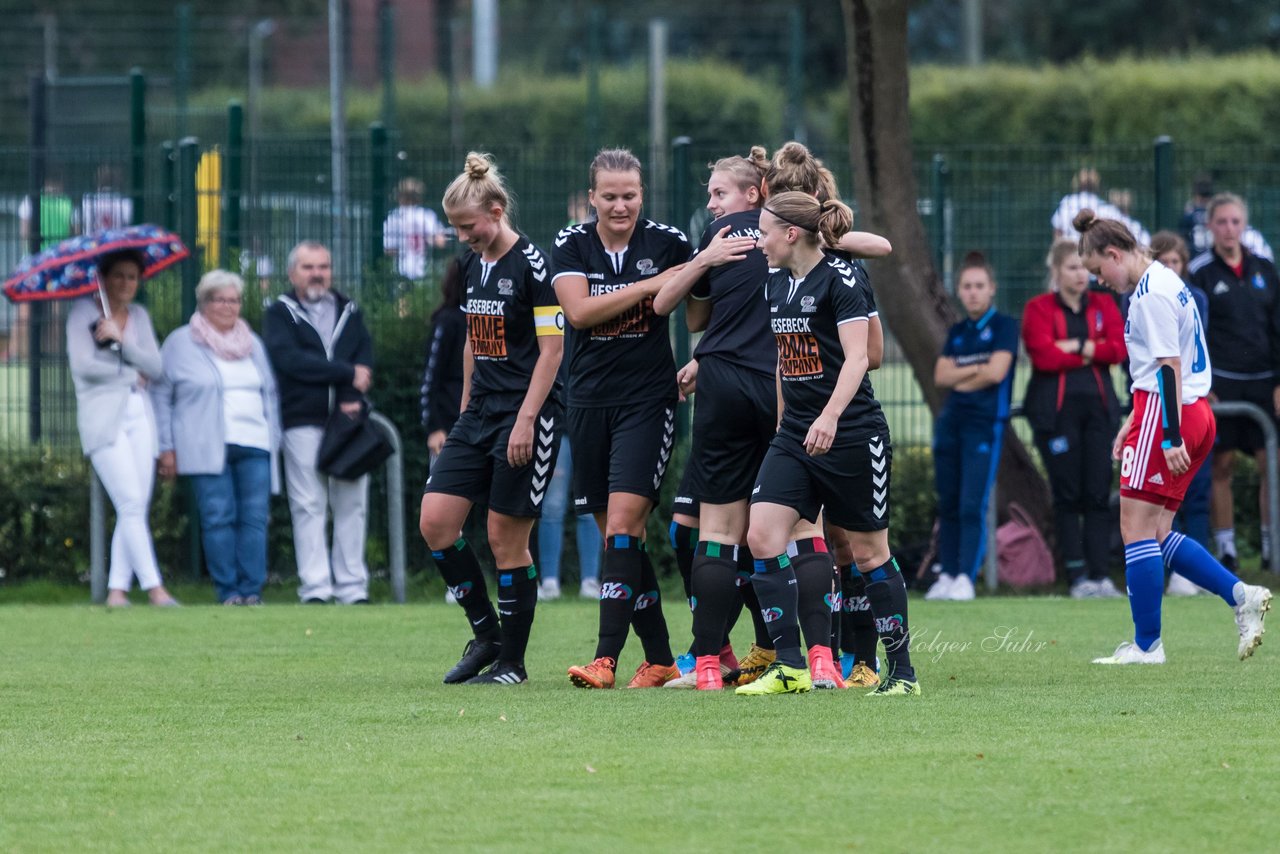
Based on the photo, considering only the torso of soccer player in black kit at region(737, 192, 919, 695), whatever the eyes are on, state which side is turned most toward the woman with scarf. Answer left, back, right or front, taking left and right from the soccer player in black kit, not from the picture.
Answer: right

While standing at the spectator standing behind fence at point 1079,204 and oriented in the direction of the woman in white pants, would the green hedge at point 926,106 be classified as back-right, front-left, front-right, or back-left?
back-right

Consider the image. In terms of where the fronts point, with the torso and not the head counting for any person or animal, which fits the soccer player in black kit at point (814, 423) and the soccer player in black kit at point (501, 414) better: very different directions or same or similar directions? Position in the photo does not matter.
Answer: same or similar directions

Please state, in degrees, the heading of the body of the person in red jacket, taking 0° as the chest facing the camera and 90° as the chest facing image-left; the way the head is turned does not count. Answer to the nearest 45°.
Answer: approximately 0°

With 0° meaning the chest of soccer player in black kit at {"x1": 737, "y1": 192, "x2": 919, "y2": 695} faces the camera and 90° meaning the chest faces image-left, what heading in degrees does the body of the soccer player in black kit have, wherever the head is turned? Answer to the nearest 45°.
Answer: approximately 45°

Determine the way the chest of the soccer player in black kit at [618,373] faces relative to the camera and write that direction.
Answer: toward the camera

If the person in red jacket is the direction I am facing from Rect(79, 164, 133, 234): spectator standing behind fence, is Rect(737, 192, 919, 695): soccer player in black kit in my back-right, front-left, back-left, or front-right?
front-right

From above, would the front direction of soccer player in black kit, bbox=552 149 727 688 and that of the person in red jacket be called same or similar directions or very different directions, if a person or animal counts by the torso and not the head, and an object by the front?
same or similar directions

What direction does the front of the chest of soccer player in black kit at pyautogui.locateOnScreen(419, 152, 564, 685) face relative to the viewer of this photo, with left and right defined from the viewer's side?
facing the viewer and to the left of the viewer

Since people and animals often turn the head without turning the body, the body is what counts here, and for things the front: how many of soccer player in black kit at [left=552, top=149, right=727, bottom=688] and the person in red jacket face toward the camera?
2

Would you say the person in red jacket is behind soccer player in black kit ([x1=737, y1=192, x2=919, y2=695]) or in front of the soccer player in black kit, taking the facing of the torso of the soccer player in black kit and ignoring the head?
behind

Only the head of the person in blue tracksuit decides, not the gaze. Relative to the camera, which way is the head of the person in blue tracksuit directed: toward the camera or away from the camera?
toward the camera

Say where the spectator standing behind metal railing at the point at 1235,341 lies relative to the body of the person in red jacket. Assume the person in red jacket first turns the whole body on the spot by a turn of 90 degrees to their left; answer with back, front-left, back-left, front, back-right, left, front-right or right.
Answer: front-left
